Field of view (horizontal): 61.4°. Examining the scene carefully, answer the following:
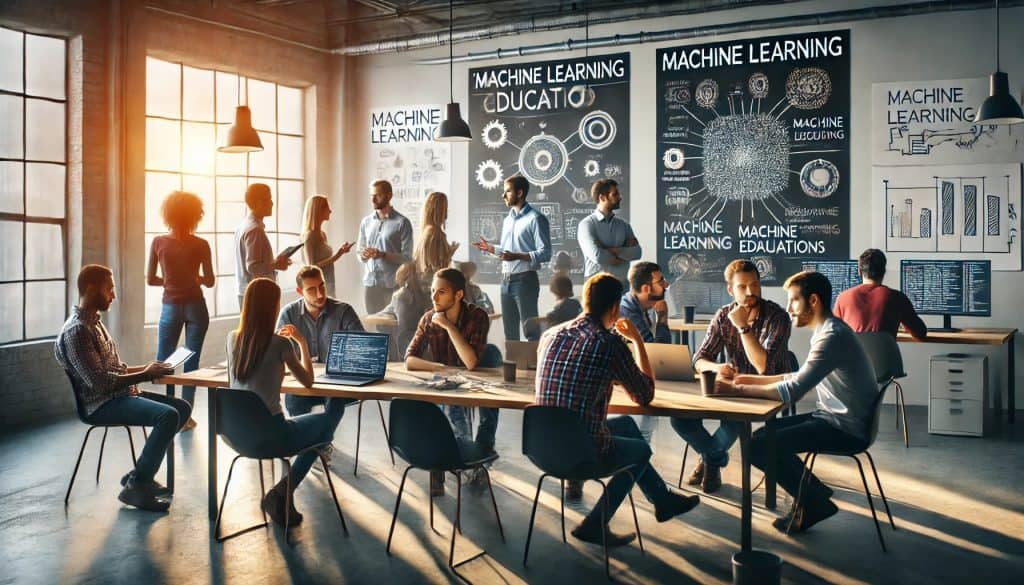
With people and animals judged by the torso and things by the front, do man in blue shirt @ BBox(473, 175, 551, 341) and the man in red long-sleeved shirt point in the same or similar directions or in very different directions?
very different directions

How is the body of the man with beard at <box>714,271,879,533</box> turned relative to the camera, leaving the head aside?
to the viewer's left

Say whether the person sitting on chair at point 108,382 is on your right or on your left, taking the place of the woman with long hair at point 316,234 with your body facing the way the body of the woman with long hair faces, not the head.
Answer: on your right

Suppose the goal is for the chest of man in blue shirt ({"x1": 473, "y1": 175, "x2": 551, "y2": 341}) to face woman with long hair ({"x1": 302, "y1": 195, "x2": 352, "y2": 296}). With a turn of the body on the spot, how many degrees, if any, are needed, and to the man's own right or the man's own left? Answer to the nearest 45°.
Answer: approximately 45° to the man's own right

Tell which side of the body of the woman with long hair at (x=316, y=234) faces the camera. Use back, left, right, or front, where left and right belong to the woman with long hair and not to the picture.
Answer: right

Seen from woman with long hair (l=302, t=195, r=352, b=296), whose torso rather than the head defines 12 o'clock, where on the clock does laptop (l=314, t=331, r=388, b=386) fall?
The laptop is roughly at 3 o'clock from the woman with long hair.

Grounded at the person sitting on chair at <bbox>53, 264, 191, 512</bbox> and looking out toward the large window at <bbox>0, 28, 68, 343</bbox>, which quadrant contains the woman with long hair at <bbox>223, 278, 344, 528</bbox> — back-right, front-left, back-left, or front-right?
back-right

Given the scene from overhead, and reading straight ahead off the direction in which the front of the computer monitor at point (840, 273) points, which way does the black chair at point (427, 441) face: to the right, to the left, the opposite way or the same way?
the opposite way

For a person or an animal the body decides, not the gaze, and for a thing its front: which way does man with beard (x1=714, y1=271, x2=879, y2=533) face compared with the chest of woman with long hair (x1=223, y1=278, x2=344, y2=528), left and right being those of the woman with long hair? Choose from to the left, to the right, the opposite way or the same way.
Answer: to the left

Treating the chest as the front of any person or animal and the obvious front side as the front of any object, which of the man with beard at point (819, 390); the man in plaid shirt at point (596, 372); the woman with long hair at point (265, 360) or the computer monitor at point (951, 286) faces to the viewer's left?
the man with beard

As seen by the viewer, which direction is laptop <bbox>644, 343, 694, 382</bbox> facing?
away from the camera

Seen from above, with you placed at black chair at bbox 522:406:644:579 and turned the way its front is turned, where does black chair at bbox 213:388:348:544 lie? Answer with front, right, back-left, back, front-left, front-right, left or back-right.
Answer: back-left
